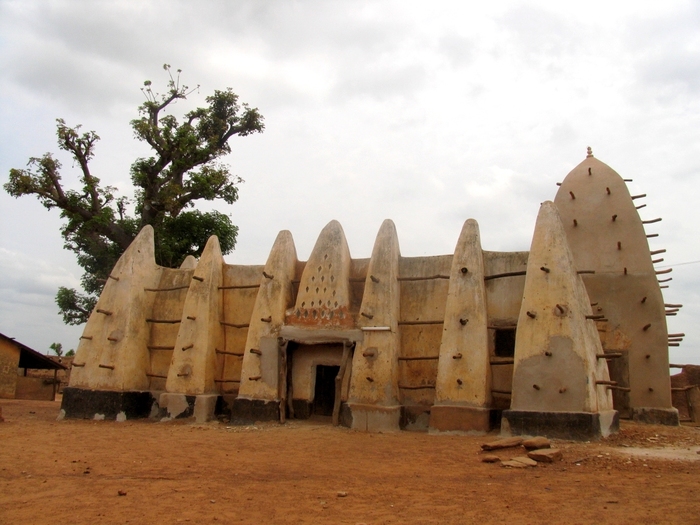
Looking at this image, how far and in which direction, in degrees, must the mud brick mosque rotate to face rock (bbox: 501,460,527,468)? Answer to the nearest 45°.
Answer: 0° — it already faces it

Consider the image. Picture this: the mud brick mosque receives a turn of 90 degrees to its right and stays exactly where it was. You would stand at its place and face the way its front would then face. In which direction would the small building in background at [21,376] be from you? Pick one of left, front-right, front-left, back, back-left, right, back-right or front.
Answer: front-right

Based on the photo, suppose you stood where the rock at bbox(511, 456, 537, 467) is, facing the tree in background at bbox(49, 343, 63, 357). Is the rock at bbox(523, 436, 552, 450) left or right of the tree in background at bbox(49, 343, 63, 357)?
right

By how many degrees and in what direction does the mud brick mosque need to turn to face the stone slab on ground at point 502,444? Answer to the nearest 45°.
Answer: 0° — it already faces it

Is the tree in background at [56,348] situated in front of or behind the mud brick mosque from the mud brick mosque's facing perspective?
behind

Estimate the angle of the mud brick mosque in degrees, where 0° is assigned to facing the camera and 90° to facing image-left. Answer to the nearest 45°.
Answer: approximately 0°

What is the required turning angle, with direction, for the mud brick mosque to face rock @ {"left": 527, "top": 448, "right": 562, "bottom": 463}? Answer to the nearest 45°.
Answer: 0° — it already faces it
